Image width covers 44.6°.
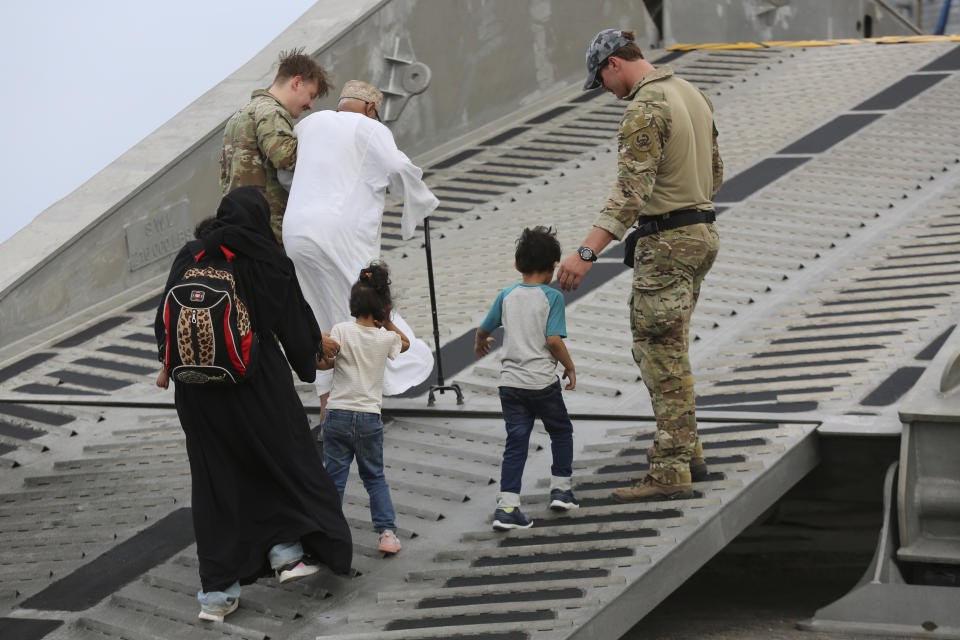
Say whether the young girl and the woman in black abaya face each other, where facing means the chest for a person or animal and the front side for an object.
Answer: no

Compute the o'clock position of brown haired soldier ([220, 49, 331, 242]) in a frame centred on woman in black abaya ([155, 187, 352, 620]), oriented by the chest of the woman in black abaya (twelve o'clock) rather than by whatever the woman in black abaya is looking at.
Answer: The brown haired soldier is roughly at 11 o'clock from the woman in black abaya.

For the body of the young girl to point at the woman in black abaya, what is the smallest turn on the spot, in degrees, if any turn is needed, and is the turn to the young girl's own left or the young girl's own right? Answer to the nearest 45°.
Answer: approximately 135° to the young girl's own left

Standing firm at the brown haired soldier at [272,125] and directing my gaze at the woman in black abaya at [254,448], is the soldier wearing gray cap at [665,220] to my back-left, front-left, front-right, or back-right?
front-left

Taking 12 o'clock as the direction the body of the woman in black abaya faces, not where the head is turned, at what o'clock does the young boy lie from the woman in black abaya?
The young boy is roughly at 1 o'clock from the woman in black abaya.

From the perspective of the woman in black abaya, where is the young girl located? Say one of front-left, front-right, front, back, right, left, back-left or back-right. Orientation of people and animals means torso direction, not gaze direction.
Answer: front

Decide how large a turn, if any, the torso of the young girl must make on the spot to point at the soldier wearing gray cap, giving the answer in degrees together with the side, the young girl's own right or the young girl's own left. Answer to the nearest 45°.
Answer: approximately 90° to the young girl's own right

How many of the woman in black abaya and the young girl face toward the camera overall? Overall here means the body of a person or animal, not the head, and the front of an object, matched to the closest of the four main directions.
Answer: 0

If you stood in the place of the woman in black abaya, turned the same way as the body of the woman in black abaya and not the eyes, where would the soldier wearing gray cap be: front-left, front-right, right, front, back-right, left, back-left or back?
front-right

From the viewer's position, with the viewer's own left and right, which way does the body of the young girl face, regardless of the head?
facing away from the viewer

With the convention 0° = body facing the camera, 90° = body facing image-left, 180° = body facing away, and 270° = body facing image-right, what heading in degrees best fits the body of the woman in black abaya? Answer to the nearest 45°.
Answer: approximately 225°

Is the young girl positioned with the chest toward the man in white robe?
yes

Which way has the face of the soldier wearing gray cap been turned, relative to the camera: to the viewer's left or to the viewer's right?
to the viewer's left

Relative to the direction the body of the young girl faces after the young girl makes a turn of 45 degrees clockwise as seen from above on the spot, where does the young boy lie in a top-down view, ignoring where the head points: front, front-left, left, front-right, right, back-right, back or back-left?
front-right

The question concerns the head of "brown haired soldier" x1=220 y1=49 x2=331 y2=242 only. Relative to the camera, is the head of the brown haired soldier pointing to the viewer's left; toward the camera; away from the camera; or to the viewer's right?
to the viewer's right
